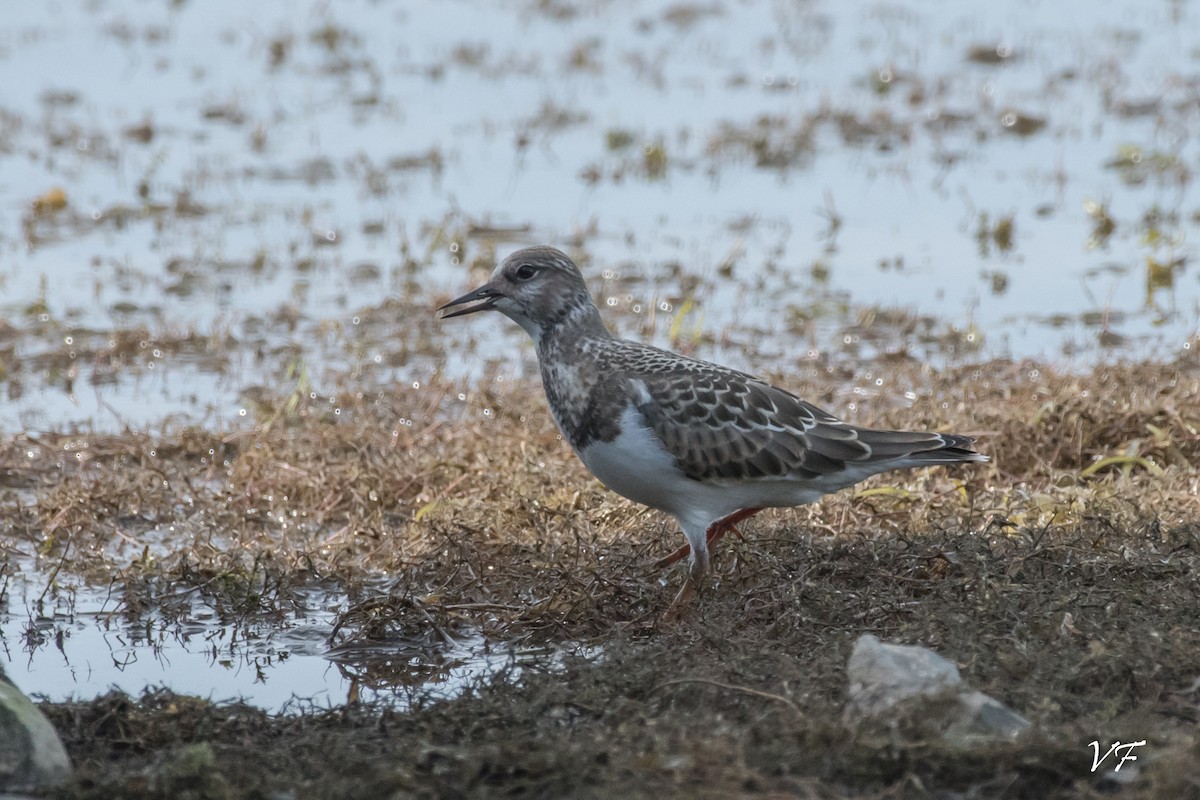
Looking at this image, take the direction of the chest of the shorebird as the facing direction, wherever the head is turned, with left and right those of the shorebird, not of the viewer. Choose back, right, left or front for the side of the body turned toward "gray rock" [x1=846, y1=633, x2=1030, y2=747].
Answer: left

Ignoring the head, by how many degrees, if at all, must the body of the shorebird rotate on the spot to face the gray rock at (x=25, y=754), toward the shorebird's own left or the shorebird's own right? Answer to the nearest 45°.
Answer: approximately 45° to the shorebird's own left

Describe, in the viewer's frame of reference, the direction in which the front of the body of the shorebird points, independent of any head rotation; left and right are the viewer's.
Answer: facing to the left of the viewer
